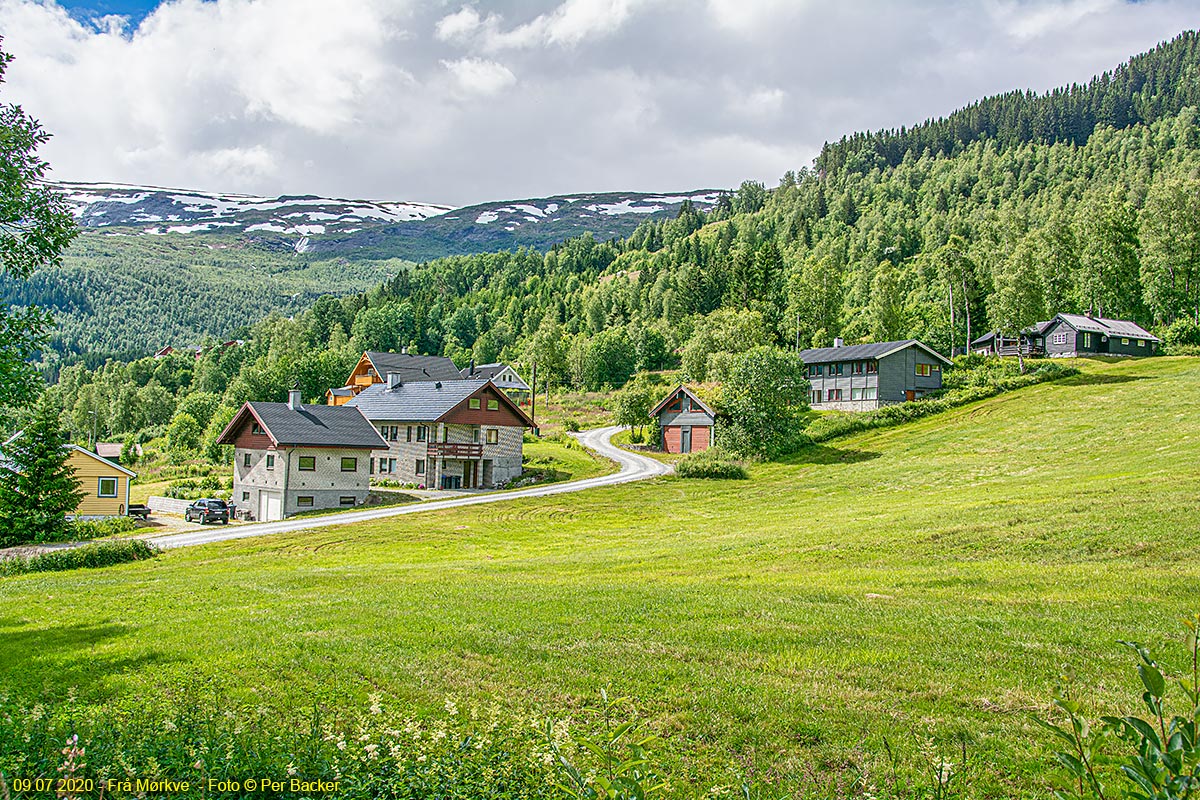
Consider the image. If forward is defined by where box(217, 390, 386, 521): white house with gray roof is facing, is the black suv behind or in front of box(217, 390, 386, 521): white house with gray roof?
in front

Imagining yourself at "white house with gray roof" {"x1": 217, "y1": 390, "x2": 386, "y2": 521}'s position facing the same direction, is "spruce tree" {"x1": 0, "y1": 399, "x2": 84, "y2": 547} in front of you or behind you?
in front

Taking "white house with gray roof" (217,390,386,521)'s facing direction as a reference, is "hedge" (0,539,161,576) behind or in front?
in front

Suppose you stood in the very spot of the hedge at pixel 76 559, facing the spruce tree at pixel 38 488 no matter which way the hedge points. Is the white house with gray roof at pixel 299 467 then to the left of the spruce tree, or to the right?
right

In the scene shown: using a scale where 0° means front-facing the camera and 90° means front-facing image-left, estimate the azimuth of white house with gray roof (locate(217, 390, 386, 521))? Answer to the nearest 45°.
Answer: approximately 45°
